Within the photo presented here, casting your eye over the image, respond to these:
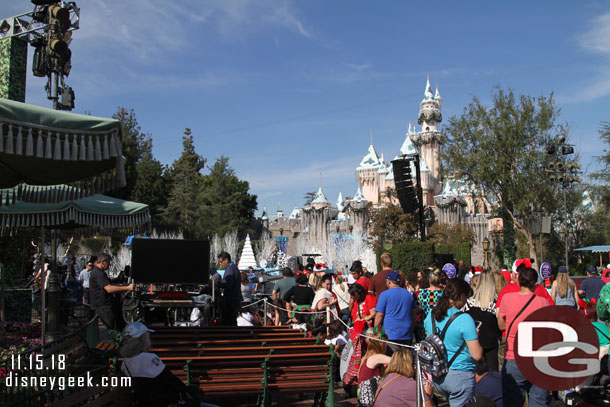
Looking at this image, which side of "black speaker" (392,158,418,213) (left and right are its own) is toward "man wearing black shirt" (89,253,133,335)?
front

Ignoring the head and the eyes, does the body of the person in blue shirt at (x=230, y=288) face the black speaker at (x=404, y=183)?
no

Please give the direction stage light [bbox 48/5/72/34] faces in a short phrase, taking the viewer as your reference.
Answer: facing the viewer and to the right of the viewer

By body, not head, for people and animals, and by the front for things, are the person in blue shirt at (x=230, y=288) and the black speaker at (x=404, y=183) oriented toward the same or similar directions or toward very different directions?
same or similar directions

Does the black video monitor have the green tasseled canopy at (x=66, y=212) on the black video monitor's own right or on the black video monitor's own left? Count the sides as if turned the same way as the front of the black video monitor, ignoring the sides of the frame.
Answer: on the black video monitor's own right

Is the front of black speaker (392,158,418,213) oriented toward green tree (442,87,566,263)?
no

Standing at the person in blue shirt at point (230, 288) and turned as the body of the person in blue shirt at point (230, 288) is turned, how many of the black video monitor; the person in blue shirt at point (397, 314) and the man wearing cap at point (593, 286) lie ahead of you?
1

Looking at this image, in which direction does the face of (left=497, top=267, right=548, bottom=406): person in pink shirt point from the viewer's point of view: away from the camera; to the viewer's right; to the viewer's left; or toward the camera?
away from the camera

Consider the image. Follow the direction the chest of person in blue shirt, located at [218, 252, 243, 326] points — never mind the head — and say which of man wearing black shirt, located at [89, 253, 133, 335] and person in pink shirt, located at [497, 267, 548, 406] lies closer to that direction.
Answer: the man wearing black shirt

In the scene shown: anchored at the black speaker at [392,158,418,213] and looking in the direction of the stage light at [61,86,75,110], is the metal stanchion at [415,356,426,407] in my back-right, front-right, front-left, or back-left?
front-left

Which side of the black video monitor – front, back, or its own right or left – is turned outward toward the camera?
front
